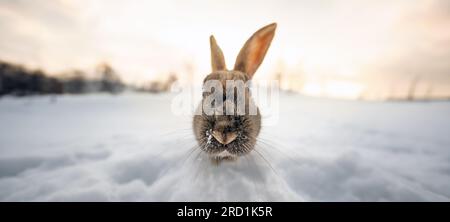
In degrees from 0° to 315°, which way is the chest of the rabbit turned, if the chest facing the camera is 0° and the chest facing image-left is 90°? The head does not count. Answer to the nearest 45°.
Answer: approximately 0°
